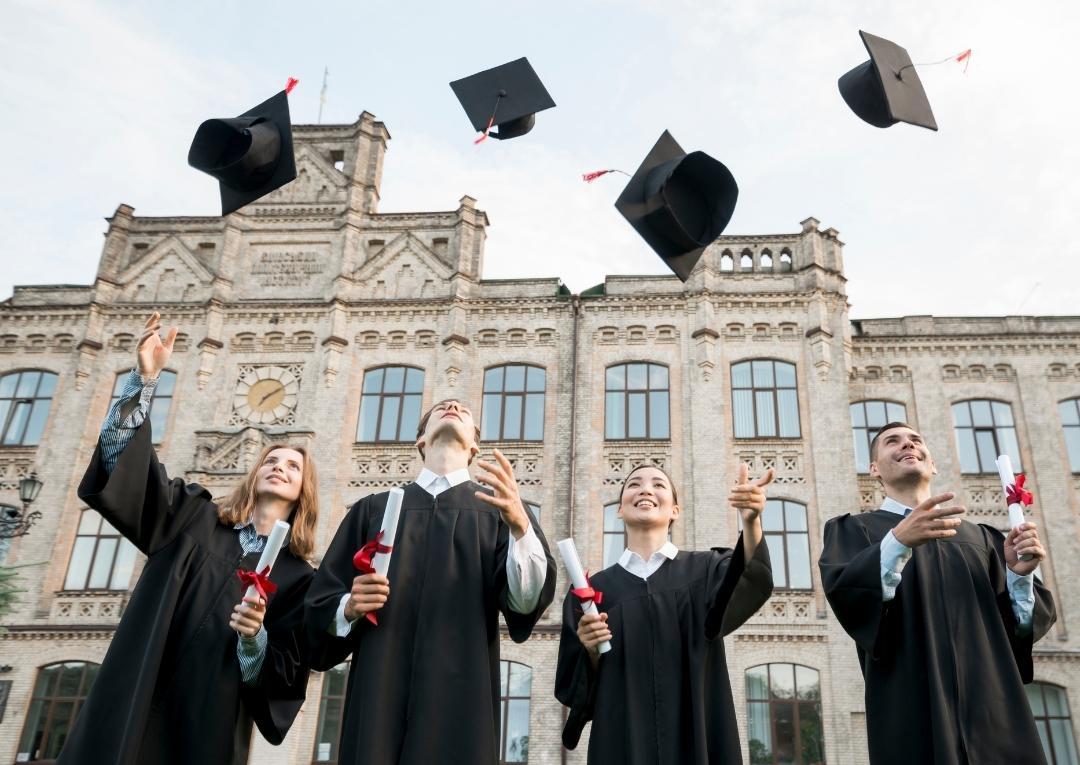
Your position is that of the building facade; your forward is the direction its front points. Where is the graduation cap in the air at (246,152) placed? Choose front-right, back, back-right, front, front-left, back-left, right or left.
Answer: front

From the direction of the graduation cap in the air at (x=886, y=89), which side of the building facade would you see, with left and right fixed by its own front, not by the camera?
front

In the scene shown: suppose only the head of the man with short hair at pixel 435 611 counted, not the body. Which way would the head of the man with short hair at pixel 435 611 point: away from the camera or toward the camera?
toward the camera

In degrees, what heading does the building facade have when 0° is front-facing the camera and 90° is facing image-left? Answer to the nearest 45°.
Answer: approximately 0°

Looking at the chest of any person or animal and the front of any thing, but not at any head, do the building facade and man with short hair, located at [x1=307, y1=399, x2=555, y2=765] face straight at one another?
no

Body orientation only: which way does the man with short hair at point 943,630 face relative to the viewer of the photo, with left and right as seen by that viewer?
facing the viewer

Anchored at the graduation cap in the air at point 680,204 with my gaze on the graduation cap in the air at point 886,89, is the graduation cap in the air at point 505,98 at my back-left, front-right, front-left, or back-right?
back-left

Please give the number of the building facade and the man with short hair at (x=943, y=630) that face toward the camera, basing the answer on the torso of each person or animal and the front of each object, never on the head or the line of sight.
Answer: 2

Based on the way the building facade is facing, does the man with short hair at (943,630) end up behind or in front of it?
in front

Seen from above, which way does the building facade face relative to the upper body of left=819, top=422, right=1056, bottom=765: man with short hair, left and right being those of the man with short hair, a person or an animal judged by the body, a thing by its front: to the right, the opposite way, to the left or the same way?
the same way

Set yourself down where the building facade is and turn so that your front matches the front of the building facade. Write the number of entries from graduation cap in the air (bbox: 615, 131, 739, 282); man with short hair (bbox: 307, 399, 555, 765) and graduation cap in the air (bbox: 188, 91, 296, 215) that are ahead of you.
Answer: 3

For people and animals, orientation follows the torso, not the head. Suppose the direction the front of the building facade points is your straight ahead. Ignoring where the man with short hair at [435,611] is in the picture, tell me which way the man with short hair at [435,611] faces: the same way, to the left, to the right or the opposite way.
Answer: the same way

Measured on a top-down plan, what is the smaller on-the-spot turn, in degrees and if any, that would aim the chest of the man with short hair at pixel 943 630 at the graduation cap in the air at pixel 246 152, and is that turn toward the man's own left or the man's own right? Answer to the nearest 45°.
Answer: approximately 90° to the man's own right

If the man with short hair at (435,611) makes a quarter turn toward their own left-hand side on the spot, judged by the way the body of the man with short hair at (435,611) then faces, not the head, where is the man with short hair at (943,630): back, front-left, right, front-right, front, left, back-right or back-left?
front
